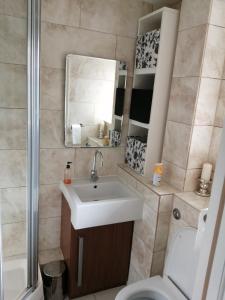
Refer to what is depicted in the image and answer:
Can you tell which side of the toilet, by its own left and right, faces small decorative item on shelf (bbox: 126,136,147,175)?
right

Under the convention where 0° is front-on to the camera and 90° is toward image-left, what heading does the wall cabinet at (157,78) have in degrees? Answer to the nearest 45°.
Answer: approximately 45°

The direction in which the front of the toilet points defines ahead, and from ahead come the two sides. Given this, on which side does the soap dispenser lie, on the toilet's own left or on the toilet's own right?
on the toilet's own right

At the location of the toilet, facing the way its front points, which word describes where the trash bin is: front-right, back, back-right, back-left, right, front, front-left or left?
front-right

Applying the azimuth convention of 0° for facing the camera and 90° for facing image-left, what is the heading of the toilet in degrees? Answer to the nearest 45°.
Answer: approximately 45°
